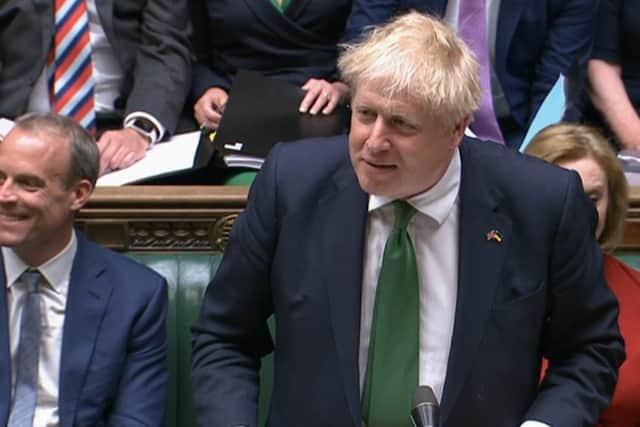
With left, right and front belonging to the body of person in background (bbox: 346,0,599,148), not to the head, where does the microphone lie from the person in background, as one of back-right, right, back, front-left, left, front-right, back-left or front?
front

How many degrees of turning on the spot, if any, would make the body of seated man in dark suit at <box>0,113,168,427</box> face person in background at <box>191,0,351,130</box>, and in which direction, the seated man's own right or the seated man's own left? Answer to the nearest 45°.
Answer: approximately 180°

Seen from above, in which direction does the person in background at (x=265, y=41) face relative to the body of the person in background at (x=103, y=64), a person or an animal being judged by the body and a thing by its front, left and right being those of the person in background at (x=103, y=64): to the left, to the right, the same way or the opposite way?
the same way

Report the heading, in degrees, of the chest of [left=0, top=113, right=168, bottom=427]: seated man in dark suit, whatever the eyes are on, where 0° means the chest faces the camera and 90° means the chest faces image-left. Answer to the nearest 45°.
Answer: approximately 45°

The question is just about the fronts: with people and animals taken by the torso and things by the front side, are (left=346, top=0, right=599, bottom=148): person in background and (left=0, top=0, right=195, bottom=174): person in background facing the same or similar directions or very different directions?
same or similar directions

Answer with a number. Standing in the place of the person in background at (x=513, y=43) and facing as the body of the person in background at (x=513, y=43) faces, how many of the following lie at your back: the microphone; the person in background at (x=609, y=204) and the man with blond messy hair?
0

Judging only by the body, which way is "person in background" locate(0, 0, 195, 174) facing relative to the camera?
toward the camera

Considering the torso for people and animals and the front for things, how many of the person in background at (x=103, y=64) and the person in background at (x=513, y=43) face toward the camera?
2

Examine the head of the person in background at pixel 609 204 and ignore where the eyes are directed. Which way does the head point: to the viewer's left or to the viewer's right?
to the viewer's left

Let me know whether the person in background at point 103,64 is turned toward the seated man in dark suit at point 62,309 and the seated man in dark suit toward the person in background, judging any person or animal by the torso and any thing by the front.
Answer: no

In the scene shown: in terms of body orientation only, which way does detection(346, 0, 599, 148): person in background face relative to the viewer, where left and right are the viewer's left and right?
facing the viewer

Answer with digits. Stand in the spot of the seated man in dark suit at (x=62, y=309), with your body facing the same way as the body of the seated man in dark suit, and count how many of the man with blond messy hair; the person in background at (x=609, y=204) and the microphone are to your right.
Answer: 0

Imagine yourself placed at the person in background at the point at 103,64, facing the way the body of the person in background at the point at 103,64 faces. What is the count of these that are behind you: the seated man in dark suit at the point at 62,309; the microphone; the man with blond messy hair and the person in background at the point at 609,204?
0

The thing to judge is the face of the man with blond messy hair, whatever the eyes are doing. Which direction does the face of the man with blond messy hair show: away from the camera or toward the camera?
toward the camera

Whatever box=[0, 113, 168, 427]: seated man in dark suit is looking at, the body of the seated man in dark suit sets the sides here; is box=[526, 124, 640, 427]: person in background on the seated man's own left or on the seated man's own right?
on the seated man's own left

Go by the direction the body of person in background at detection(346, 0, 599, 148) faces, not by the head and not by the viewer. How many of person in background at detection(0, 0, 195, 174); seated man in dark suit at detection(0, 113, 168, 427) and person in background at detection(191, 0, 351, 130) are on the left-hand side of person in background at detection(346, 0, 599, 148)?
0

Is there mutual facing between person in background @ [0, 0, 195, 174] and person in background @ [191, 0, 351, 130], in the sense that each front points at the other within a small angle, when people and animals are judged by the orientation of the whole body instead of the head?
no

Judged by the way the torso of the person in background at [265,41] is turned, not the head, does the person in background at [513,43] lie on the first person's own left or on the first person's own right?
on the first person's own left

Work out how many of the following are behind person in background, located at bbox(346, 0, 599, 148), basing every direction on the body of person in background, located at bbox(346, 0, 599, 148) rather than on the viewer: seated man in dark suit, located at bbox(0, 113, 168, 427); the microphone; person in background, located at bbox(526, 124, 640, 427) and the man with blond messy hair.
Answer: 0

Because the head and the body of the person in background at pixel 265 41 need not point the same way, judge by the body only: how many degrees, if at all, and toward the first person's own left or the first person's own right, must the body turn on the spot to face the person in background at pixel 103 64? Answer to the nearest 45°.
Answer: approximately 90° to the first person's own right

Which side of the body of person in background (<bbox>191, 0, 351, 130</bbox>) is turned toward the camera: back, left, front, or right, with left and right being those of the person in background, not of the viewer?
front
